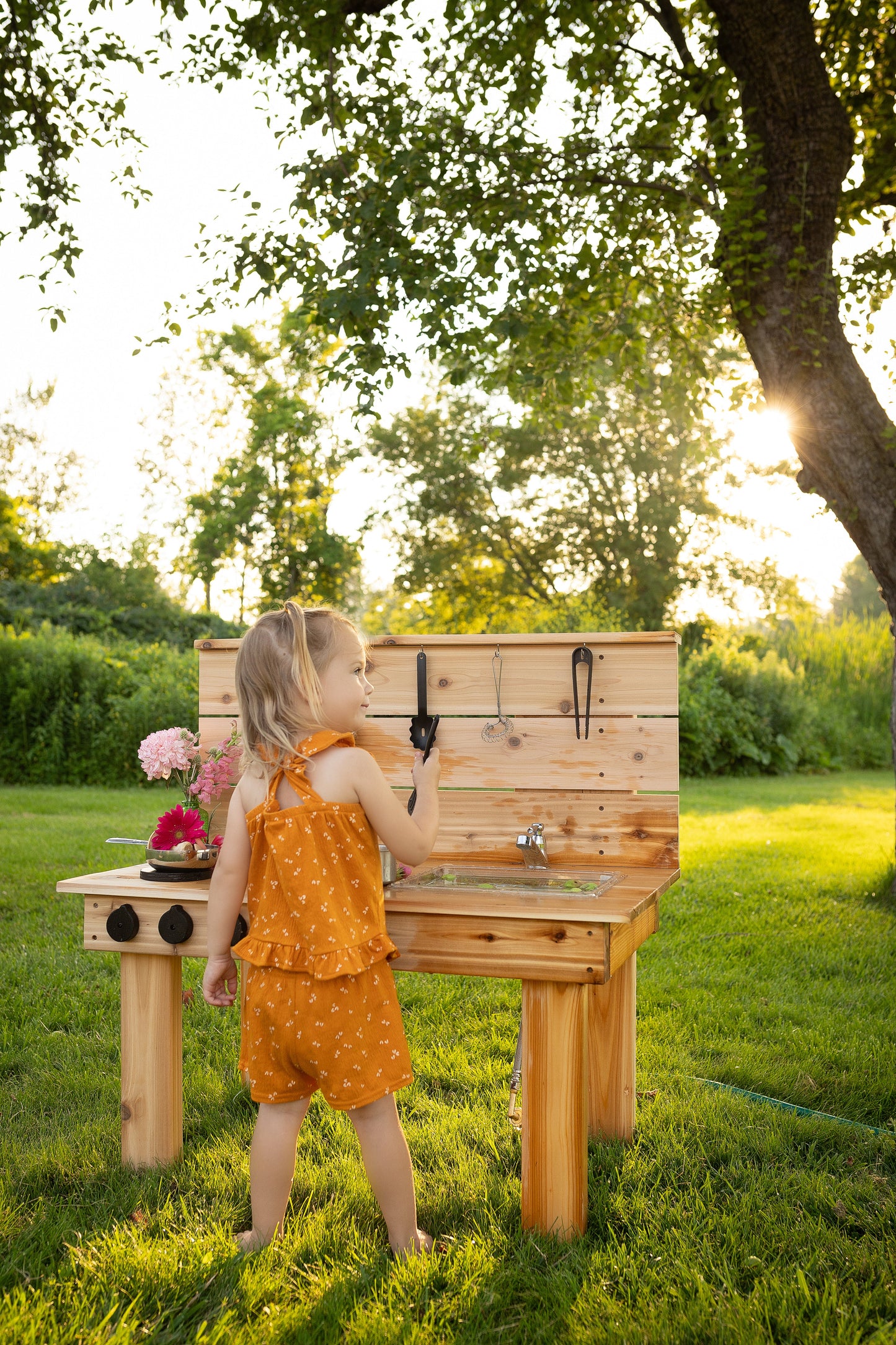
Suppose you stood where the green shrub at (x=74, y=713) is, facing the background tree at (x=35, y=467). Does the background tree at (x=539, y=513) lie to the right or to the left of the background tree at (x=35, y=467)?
right

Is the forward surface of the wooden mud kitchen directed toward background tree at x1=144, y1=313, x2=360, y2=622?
no

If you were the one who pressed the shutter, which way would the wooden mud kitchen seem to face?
facing the viewer and to the left of the viewer

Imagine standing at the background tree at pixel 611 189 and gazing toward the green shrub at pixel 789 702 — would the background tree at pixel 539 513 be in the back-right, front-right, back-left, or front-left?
front-left

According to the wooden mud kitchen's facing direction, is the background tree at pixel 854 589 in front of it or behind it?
behind

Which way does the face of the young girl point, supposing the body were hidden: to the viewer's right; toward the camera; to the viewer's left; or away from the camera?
to the viewer's right

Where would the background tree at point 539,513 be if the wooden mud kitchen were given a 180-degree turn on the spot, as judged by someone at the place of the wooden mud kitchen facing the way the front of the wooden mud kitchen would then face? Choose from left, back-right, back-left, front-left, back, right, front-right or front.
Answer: front-left
